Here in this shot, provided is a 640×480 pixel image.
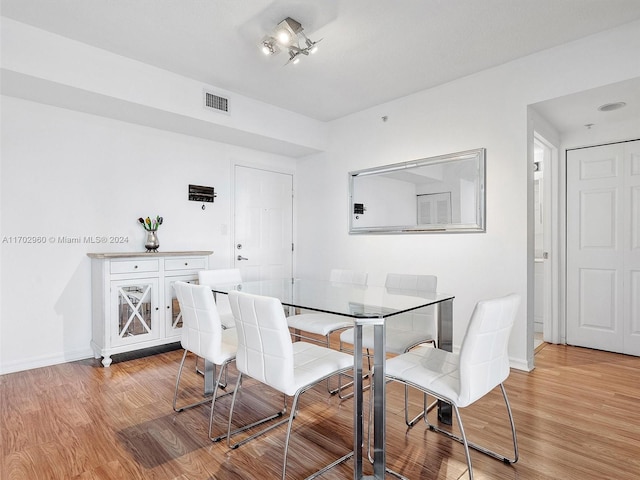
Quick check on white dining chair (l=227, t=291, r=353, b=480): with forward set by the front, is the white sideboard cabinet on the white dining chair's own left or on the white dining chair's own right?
on the white dining chair's own left

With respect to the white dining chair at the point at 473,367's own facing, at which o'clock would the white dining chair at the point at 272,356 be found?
the white dining chair at the point at 272,356 is roughly at 10 o'clock from the white dining chair at the point at 473,367.

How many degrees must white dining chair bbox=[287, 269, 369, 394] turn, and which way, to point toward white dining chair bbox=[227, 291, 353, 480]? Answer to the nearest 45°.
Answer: approximately 45° to its left

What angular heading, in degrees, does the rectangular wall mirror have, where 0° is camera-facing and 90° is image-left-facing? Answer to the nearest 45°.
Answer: approximately 45°

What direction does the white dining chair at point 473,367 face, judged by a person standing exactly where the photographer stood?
facing away from the viewer and to the left of the viewer

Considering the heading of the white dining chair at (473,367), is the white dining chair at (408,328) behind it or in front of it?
in front

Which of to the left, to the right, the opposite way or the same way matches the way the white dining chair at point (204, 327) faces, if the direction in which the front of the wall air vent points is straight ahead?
to the left

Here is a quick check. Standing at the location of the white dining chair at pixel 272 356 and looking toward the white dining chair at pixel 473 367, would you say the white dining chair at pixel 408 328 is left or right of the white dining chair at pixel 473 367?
left

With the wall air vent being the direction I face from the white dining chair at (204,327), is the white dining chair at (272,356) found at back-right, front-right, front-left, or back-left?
back-right

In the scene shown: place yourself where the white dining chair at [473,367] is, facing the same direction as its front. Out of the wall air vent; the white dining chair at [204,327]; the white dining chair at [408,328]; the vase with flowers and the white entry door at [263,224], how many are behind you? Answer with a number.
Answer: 0

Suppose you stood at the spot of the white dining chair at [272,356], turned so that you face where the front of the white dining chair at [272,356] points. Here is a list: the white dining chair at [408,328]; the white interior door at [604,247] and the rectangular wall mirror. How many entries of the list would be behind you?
0

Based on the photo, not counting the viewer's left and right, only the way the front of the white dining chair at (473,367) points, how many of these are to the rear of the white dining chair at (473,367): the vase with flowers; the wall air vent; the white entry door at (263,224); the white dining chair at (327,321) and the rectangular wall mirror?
0

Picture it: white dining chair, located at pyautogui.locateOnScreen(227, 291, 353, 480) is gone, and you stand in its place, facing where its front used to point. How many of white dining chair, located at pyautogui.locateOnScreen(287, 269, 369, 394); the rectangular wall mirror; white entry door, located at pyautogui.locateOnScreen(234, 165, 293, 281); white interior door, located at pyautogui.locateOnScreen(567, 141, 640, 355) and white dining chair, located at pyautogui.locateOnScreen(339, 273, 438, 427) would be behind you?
0

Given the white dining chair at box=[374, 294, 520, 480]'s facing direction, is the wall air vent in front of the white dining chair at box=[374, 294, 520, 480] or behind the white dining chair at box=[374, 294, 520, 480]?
in front

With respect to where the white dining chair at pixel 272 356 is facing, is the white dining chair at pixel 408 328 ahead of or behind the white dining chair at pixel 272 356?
ahead
